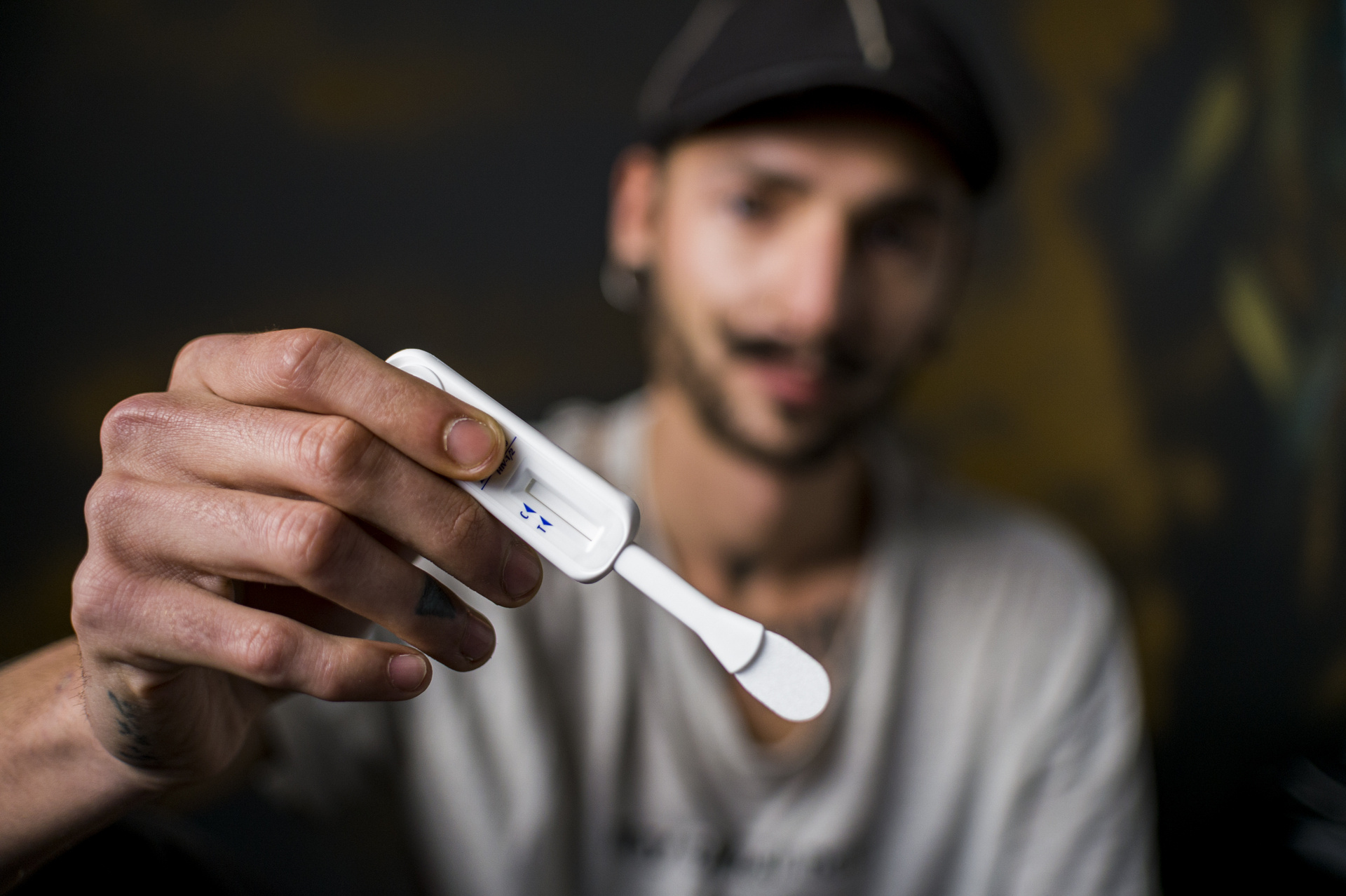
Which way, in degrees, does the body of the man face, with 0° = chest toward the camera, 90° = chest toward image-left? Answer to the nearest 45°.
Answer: approximately 0°
